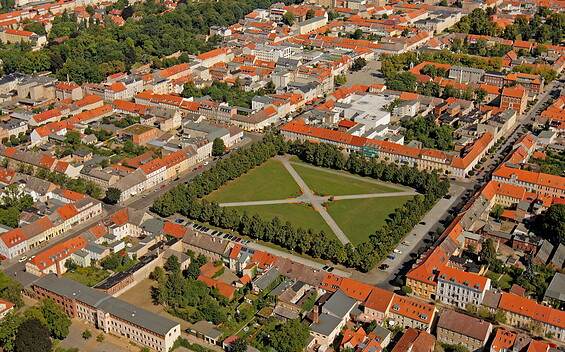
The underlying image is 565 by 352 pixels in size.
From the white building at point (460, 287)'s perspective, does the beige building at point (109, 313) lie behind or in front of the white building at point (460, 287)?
in front

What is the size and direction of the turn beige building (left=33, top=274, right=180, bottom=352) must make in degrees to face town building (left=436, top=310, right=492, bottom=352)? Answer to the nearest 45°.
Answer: approximately 90° to its left

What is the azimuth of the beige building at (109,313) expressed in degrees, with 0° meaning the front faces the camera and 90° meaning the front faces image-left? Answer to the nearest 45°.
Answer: approximately 45°

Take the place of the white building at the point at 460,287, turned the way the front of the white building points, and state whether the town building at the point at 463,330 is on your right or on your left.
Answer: on your left

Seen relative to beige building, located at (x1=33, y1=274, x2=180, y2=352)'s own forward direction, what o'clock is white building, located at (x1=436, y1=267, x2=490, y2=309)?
The white building is roughly at 8 o'clock from the beige building.

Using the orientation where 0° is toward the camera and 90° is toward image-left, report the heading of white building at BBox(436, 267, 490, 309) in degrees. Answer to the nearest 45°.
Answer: approximately 45°

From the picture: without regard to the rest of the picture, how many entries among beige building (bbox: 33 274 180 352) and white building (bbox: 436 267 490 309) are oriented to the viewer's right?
0
